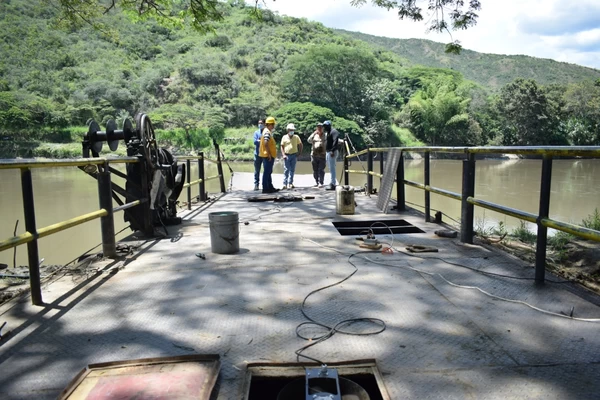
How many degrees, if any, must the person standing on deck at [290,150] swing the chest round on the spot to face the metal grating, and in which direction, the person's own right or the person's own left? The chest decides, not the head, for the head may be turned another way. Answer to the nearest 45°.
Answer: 0° — they already face it

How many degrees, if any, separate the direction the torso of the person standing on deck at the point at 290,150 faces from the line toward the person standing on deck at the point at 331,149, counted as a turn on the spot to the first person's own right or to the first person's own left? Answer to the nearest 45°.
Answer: approximately 90° to the first person's own left

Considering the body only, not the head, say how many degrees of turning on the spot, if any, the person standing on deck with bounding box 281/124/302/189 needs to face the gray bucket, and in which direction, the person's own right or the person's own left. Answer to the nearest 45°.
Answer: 0° — they already face it

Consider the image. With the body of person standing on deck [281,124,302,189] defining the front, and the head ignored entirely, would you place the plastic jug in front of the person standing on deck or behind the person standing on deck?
in front

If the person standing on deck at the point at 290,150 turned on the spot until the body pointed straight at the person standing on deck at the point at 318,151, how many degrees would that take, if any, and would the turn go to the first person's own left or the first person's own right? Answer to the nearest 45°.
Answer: approximately 135° to the first person's own left

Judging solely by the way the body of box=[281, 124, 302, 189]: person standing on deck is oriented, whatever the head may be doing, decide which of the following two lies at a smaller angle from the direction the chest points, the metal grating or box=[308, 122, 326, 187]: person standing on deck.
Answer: the metal grating

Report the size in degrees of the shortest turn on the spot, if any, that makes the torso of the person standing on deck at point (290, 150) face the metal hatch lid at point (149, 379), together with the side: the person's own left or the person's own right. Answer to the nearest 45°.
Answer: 0° — they already face it

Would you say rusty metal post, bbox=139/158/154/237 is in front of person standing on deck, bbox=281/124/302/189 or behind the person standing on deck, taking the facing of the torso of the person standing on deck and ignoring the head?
in front

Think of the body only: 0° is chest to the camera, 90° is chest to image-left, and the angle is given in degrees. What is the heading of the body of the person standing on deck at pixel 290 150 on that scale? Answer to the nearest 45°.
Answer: approximately 0°
